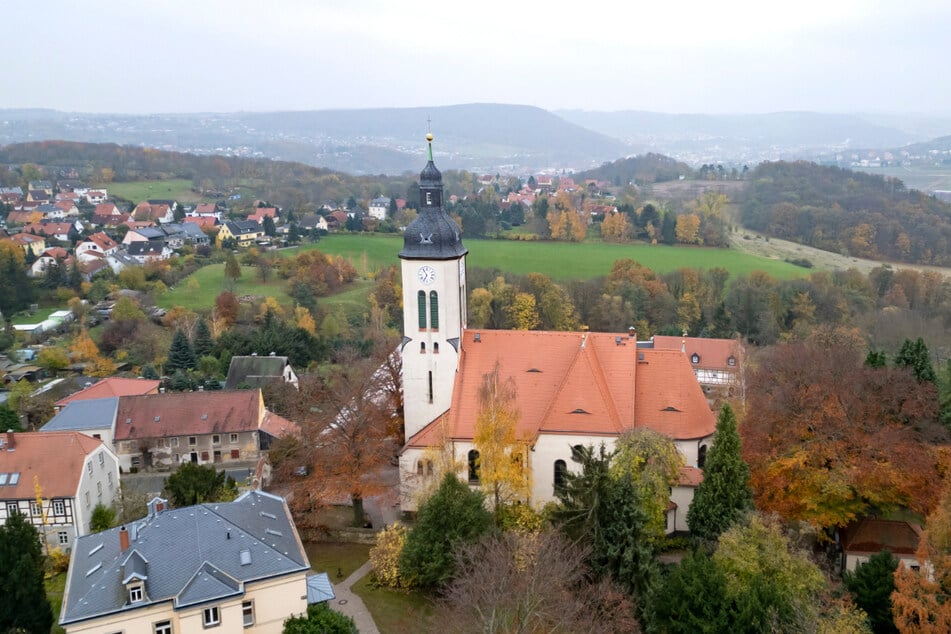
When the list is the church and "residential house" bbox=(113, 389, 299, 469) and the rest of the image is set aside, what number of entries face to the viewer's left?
1

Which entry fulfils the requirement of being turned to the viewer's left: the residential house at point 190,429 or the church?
the church

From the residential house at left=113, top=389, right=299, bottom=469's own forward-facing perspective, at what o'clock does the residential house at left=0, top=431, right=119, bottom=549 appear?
the residential house at left=0, top=431, right=119, bottom=549 is roughly at 1 o'clock from the residential house at left=113, top=389, right=299, bottom=469.

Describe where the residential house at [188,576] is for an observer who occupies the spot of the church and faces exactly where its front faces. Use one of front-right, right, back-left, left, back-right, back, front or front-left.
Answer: front-left

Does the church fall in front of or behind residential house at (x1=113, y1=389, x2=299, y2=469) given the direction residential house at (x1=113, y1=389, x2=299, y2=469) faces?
in front

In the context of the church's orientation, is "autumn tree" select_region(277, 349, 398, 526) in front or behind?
in front

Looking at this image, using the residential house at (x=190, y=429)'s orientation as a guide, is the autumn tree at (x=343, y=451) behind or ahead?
ahead

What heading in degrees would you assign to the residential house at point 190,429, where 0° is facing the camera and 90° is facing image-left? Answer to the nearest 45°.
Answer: approximately 0°

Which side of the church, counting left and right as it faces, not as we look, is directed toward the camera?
left

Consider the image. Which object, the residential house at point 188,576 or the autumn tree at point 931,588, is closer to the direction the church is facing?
the residential house
